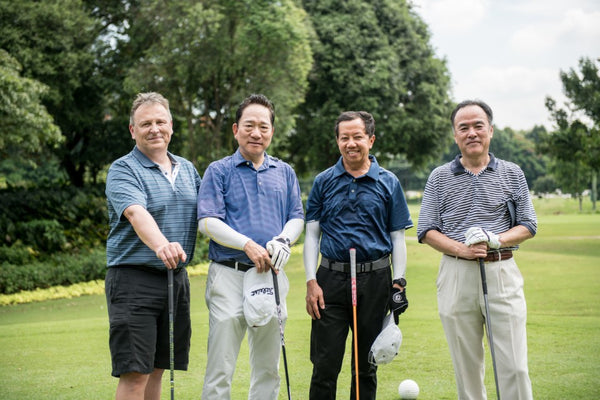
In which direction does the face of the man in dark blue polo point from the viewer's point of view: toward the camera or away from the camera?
toward the camera

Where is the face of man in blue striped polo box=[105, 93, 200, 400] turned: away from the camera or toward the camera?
toward the camera

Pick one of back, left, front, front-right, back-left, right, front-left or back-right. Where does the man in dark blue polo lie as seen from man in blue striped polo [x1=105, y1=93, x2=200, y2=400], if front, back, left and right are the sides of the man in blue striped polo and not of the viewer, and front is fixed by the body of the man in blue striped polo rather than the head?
front-left

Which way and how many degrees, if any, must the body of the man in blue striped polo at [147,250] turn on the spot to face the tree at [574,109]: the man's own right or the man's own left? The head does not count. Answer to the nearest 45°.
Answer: approximately 90° to the man's own left

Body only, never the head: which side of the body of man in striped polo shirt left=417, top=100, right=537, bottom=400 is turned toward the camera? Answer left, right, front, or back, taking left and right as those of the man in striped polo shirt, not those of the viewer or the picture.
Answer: front

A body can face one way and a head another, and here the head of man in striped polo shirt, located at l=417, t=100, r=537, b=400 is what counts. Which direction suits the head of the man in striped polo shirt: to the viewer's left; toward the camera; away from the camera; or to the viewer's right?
toward the camera

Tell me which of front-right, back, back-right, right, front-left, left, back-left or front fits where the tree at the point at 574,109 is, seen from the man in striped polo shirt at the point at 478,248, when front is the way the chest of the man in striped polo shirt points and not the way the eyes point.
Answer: back

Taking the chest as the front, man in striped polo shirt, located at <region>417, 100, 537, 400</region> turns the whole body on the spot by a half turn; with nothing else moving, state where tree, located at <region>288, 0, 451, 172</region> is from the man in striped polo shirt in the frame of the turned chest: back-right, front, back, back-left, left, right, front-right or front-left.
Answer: front

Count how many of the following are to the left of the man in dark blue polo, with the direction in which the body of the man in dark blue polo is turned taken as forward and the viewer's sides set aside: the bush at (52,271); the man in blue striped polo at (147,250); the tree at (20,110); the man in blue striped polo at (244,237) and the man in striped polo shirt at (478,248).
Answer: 1

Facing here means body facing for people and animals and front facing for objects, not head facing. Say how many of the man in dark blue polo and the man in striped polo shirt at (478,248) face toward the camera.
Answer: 2
